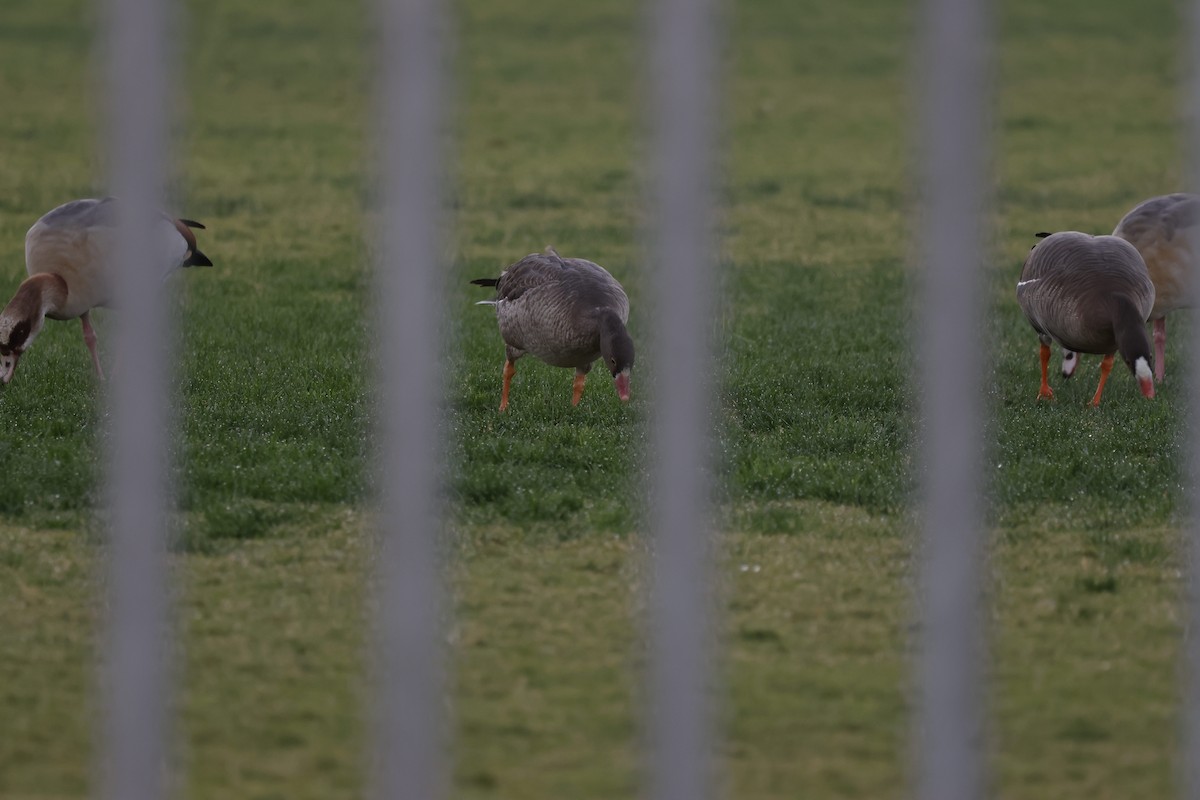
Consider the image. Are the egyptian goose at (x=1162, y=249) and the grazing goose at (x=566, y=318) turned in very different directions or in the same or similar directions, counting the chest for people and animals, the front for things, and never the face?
very different directions

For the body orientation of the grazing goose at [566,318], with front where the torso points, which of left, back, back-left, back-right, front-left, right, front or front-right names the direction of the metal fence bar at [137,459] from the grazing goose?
front-right

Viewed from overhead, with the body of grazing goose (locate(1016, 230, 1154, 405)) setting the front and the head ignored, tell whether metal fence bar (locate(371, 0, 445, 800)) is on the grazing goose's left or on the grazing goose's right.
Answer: on the grazing goose's right

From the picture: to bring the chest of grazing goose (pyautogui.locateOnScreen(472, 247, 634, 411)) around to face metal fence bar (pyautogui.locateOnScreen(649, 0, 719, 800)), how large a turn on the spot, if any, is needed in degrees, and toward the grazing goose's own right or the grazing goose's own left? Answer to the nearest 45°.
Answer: approximately 45° to the grazing goose's own right

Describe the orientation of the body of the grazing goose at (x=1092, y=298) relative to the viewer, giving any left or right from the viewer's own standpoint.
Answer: facing the viewer and to the right of the viewer

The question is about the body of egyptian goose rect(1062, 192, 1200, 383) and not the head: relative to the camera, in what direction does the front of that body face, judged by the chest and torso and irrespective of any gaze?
to the viewer's left

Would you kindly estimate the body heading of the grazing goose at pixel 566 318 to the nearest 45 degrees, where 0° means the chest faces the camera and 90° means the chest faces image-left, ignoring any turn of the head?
approximately 315°

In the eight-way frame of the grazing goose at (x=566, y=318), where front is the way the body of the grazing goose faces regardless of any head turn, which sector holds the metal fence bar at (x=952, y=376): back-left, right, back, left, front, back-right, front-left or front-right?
front-right
